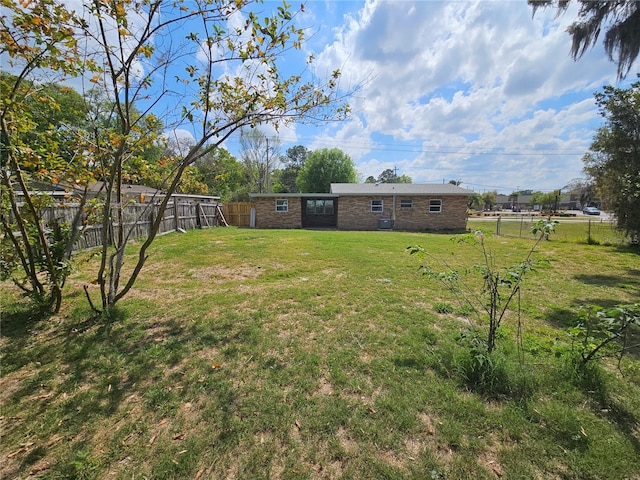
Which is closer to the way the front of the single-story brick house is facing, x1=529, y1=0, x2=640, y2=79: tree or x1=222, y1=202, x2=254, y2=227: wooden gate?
the wooden gate

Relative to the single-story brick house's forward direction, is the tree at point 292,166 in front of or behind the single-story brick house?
in front

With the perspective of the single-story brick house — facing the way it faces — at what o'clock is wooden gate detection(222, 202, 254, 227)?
The wooden gate is roughly at 9 o'clock from the single-story brick house.

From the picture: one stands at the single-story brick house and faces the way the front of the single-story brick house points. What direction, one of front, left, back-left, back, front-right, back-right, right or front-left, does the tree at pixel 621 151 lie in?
back-right

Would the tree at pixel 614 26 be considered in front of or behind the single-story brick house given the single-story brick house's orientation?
behind

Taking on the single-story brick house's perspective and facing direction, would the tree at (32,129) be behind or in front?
behind

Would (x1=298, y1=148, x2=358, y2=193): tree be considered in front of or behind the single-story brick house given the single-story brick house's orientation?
in front

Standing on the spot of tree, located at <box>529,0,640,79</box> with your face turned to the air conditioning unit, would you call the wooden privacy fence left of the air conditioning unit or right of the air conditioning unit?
left

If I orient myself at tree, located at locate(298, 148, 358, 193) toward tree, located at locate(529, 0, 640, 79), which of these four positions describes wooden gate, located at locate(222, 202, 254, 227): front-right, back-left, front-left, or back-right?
front-right

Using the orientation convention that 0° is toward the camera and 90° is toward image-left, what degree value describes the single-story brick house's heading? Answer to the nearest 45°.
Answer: approximately 180°
